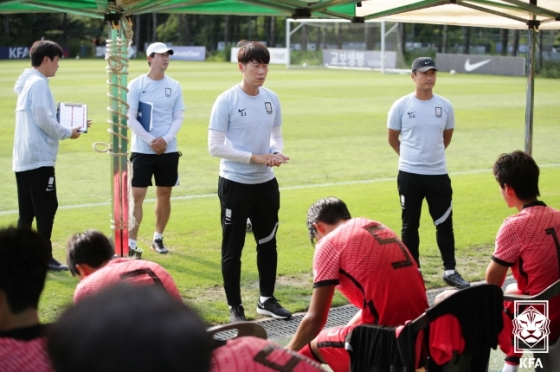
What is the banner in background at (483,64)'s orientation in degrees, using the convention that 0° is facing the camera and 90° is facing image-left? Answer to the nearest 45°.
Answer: approximately 0°

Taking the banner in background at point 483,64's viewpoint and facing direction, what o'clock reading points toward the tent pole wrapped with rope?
The tent pole wrapped with rope is roughly at 12 o'clock from the banner in background.

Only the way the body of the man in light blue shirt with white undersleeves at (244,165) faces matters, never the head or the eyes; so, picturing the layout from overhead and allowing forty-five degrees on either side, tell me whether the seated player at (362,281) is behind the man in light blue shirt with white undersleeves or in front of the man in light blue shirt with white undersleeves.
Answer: in front

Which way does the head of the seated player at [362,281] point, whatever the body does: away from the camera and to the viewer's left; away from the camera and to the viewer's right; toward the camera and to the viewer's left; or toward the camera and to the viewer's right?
away from the camera and to the viewer's left

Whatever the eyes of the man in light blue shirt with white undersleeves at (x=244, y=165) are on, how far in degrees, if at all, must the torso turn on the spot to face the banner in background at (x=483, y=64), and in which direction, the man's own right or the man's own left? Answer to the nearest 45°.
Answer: approximately 135° to the man's own left

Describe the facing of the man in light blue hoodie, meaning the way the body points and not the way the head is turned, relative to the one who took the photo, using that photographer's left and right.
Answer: facing to the right of the viewer

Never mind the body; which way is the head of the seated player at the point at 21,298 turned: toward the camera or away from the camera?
away from the camera

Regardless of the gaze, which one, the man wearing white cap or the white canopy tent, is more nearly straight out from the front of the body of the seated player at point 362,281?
the man wearing white cap

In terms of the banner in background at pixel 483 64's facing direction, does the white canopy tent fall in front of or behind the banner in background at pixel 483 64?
in front

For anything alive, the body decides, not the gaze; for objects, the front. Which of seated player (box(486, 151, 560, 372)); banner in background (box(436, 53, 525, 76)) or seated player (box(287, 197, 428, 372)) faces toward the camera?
the banner in background
